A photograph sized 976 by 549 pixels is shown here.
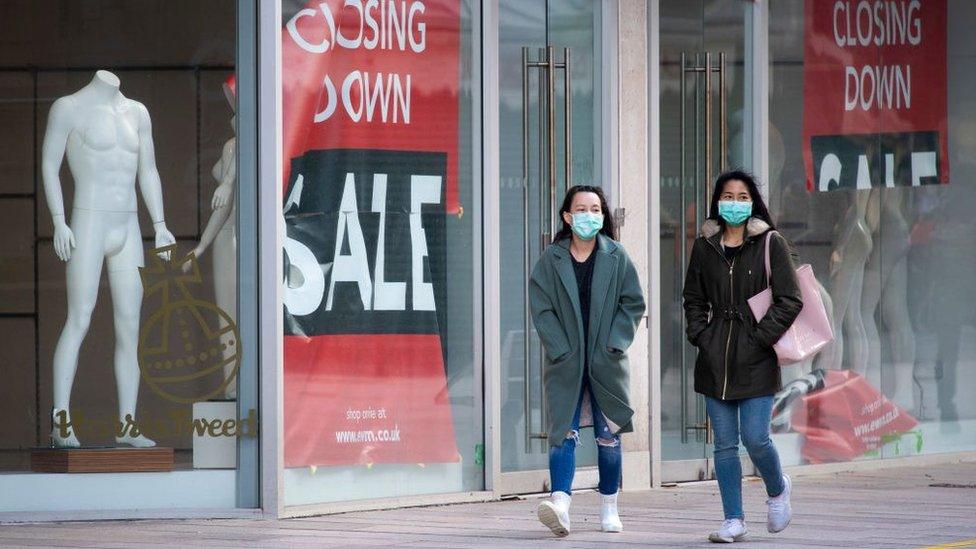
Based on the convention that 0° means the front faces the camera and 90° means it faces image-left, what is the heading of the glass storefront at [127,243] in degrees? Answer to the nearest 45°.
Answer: approximately 0°

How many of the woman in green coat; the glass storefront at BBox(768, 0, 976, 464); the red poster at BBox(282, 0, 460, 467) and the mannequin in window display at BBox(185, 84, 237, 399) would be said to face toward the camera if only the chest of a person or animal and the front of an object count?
3

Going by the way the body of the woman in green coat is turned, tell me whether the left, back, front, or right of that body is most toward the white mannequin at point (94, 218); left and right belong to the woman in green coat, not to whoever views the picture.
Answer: right

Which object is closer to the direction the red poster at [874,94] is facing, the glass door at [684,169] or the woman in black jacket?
the woman in black jacket

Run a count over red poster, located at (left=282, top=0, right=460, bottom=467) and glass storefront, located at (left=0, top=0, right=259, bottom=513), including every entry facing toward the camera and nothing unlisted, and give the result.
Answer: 2

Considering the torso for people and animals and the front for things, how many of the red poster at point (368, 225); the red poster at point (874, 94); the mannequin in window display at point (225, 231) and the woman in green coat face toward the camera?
3

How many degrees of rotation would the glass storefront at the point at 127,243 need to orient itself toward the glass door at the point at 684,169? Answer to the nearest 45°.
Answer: approximately 90° to its left
